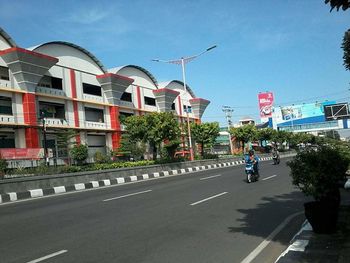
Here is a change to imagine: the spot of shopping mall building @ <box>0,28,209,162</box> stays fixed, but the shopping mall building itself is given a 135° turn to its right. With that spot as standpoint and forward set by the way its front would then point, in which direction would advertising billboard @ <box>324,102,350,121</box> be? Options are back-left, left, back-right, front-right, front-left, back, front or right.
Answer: back

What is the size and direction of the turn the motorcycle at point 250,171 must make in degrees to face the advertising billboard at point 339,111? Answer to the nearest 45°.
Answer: approximately 135° to its right

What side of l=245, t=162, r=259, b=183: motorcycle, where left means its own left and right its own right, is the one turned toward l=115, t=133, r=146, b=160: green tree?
right

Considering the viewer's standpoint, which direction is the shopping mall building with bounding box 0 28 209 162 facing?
facing the viewer and to the right of the viewer

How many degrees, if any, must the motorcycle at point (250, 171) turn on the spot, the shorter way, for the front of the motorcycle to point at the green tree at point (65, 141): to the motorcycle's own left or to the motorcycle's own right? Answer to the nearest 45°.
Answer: approximately 90° to the motorcycle's own right

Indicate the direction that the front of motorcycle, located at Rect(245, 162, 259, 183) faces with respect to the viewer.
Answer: facing the viewer and to the left of the viewer

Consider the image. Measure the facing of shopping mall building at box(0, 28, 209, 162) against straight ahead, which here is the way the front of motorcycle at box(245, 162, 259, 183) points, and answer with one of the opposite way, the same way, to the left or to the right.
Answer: to the left

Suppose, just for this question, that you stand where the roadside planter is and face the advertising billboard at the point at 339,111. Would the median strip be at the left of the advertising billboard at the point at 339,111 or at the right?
left

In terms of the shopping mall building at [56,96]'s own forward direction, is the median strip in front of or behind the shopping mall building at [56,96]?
in front
